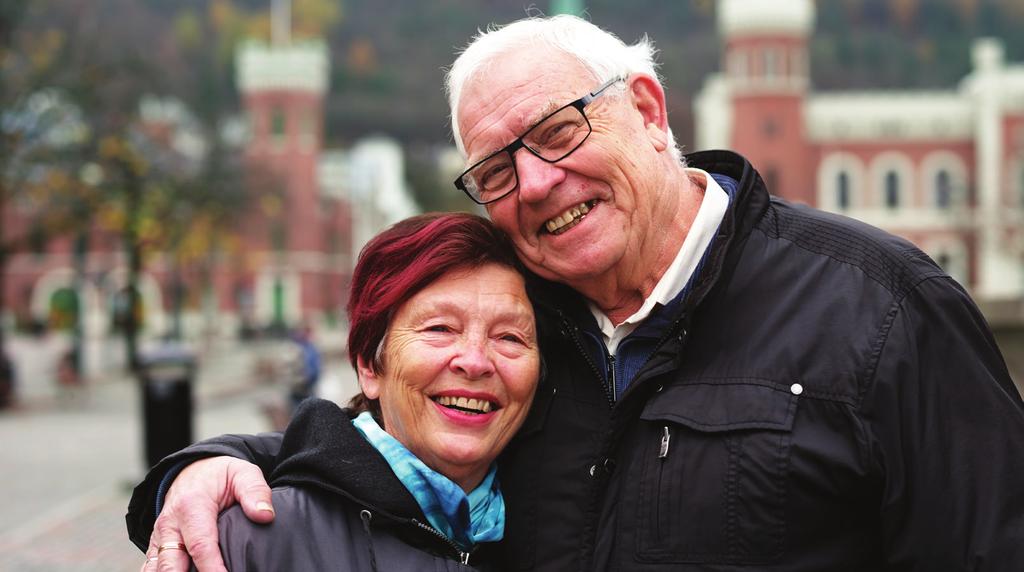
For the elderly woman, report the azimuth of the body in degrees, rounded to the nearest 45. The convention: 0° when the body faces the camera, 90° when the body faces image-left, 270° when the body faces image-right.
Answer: approximately 315°

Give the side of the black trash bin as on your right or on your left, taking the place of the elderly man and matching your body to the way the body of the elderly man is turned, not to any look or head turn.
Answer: on your right

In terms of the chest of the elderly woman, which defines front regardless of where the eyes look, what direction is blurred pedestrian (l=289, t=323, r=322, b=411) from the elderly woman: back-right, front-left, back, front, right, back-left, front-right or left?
back-left

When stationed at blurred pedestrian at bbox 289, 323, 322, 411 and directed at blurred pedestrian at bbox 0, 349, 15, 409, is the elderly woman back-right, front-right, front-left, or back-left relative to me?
back-left

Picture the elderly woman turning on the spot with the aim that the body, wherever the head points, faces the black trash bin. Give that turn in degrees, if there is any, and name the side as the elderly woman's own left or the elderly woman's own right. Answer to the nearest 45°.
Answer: approximately 135° to the elderly woman's own left

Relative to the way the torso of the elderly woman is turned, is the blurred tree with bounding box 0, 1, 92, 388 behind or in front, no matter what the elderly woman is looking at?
behind

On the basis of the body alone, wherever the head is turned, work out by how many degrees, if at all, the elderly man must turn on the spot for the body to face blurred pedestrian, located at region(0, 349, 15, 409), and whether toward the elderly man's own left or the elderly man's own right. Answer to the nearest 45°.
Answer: approximately 90° to the elderly man's own right

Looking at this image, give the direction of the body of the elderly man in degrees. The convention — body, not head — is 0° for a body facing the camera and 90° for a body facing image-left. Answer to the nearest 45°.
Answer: approximately 45°

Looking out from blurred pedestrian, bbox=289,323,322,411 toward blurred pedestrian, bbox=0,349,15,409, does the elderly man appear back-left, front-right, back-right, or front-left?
back-left
